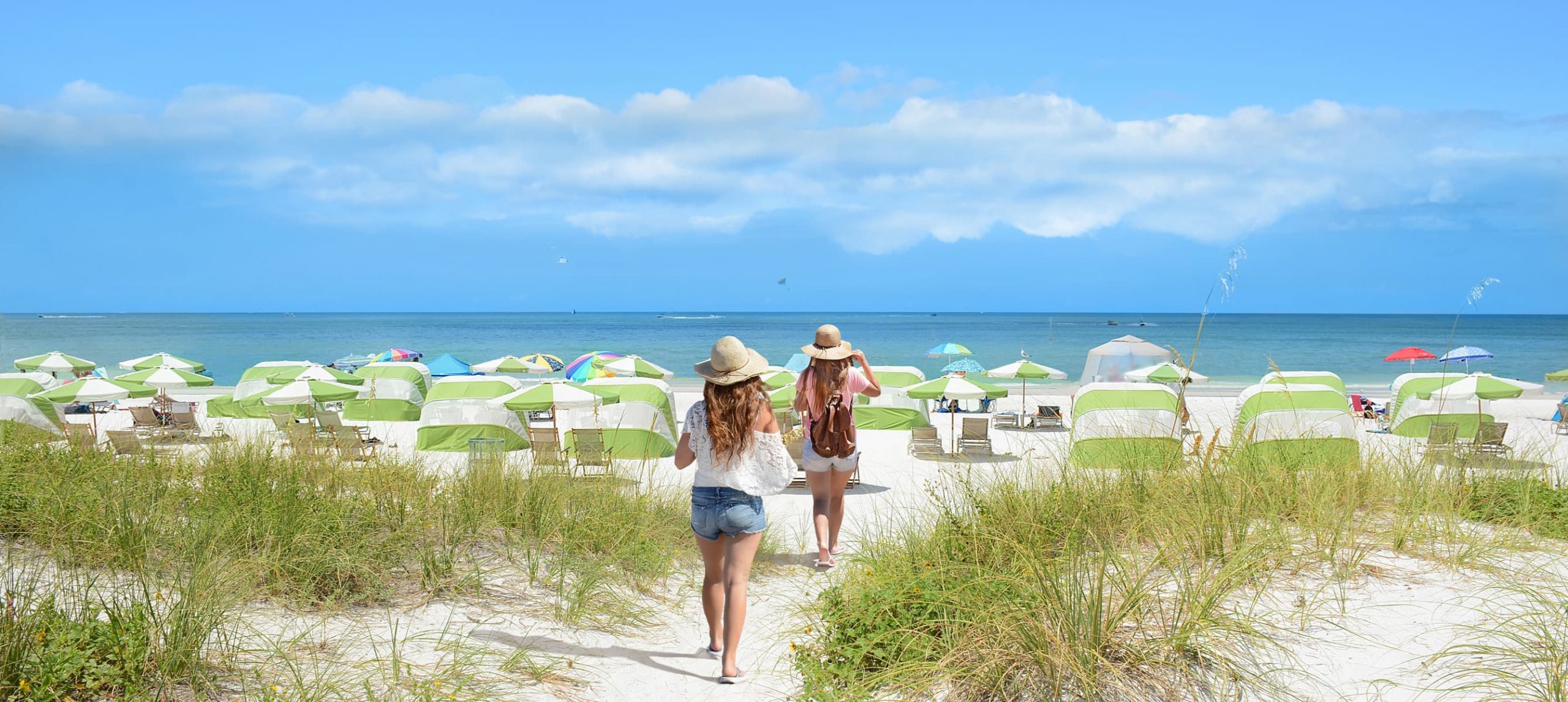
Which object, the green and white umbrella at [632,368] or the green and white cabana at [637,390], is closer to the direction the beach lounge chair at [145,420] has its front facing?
the green and white umbrella

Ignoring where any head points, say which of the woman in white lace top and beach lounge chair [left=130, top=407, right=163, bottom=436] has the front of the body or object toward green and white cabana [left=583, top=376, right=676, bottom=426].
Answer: the woman in white lace top

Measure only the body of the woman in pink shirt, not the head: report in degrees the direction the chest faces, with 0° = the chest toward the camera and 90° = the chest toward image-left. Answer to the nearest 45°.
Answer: approximately 180°

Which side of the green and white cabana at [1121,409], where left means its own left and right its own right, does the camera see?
back

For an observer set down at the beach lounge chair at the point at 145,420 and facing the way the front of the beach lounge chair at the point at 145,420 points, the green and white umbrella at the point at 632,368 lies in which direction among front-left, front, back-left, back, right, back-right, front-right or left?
front-right

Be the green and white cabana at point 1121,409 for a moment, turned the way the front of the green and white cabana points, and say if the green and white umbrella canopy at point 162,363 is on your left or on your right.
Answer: on your left

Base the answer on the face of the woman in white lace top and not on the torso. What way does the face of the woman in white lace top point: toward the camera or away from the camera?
away from the camera

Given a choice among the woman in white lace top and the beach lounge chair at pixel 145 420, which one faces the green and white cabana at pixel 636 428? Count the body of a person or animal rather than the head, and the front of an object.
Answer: the woman in white lace top

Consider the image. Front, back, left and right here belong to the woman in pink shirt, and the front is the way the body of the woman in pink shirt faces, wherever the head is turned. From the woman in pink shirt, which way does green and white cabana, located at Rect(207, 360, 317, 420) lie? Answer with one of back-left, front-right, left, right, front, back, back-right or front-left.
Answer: front-left

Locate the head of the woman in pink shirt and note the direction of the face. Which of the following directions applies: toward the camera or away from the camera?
away from the camera

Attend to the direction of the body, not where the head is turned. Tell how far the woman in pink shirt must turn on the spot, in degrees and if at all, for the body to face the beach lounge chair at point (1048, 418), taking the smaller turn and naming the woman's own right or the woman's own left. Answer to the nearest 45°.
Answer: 0° — they already face it

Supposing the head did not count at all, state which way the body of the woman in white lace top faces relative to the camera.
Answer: away from the camera

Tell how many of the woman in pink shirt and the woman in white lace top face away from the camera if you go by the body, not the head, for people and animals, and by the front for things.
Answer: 2

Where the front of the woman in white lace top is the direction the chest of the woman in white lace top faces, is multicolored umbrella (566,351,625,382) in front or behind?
in front

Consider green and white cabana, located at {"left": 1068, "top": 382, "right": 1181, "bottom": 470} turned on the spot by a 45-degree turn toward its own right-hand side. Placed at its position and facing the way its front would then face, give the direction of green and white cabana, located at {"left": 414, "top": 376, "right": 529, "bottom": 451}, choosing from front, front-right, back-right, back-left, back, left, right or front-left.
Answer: back-left

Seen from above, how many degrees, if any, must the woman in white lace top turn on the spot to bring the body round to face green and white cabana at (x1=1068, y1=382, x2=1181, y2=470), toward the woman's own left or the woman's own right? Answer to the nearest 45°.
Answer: approximately 45° to the woman's own right

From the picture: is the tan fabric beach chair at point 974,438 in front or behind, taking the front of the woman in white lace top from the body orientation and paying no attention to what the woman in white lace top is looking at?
in front
